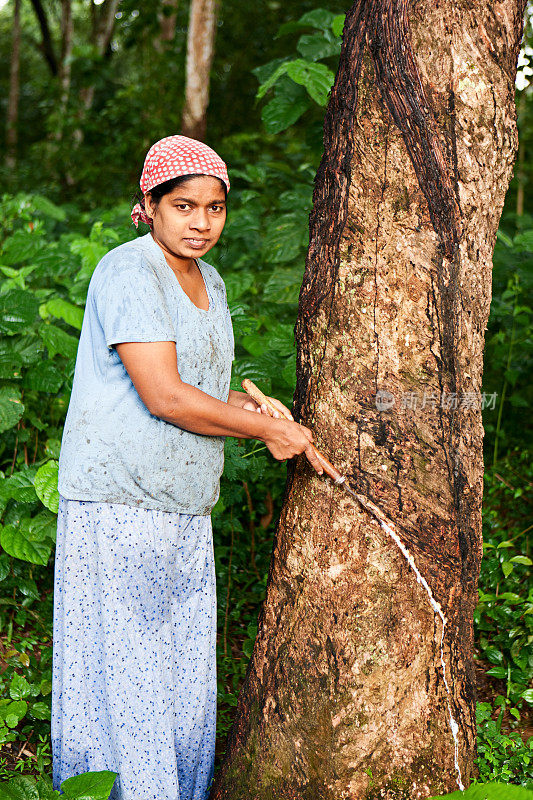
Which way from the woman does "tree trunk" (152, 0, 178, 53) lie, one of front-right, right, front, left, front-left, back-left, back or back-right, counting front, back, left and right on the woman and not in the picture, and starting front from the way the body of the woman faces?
back-left

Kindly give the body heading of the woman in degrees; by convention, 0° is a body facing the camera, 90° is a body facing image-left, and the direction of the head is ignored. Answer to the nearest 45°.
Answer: approximately 315°

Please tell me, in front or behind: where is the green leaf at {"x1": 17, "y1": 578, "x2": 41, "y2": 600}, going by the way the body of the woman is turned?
behind

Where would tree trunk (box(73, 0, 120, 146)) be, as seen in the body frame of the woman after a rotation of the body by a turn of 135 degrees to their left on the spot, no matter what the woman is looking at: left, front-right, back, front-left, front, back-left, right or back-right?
front

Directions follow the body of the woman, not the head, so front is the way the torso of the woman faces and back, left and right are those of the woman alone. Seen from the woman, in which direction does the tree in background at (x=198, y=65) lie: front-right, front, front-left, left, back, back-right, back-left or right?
back-left
